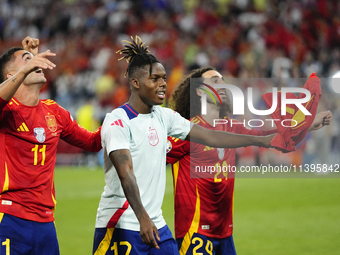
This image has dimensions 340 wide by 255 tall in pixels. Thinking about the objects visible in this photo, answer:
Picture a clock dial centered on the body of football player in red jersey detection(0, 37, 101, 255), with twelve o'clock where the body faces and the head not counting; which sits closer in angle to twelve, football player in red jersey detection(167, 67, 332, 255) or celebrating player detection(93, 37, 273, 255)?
the celebrating player

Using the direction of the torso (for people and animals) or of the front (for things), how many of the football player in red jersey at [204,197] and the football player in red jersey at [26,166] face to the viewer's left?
0

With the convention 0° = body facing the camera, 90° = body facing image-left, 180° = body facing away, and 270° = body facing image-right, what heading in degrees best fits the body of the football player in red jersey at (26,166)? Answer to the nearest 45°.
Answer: approximately 315°

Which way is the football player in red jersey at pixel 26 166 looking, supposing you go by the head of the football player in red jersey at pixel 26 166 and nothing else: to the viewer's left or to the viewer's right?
to the viewer's right

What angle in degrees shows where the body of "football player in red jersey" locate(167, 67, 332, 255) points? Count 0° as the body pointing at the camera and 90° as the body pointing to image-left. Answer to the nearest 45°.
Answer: approximately 315°

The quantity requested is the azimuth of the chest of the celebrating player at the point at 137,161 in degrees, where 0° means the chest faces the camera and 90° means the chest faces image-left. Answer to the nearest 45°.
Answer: approximately 315°

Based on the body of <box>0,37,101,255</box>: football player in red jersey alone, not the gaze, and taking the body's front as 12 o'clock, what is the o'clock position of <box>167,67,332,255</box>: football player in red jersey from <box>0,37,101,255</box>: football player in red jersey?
<box>167,67,332,255</box>: football player in red jersey is roughly at 10 o'clock from <box>0,37,101,255</box>: football player in red jersey.

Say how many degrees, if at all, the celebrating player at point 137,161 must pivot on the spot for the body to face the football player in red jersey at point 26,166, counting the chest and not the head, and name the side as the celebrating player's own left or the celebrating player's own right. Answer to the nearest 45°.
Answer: approximately 135° to the celebrating player's own right

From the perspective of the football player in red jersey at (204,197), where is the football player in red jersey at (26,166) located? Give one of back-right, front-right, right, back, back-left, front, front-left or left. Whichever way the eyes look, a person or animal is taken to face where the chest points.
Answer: right

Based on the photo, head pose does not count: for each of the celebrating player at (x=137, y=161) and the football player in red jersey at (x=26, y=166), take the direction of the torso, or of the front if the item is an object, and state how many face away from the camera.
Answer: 0
